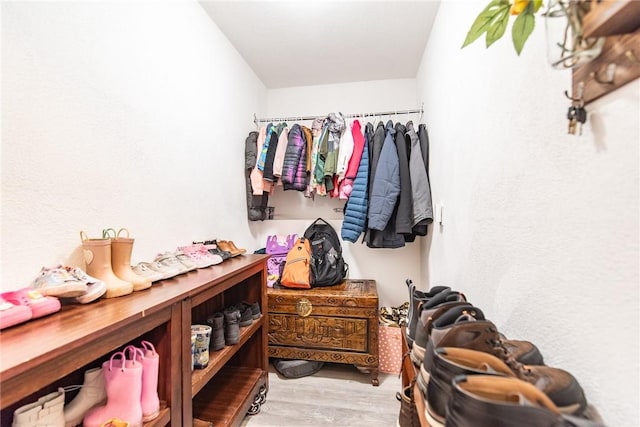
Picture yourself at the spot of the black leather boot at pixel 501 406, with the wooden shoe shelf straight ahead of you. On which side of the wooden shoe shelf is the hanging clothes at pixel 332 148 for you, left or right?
right

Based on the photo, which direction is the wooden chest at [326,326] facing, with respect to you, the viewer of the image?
facing the viewer

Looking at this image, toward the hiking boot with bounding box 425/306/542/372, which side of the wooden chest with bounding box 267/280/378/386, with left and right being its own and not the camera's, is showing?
front

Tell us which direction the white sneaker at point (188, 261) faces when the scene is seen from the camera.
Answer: facing the viewer and to the right of the viewer

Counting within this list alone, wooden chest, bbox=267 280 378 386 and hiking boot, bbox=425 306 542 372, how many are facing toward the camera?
1
